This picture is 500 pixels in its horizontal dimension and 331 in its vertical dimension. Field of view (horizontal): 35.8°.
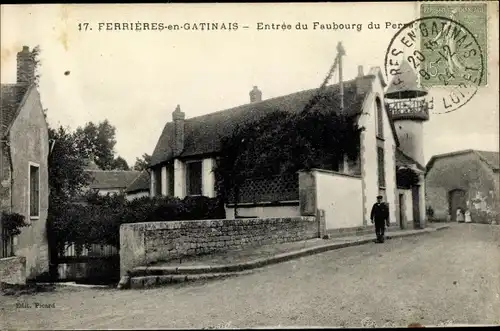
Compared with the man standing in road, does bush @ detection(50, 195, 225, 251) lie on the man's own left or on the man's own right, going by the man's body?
on the man's own right

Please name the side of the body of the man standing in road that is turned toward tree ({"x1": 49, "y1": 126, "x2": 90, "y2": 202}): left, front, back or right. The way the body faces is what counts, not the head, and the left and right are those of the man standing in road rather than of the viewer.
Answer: right

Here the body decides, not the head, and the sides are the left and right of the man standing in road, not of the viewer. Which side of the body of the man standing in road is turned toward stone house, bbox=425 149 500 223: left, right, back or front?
back

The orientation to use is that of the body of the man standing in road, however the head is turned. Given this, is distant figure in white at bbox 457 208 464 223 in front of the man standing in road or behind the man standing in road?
behind

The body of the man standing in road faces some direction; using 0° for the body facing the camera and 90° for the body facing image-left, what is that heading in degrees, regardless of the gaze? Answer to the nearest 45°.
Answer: approximately 0°

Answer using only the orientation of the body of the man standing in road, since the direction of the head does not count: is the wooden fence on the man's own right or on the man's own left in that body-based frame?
on the man's own right
